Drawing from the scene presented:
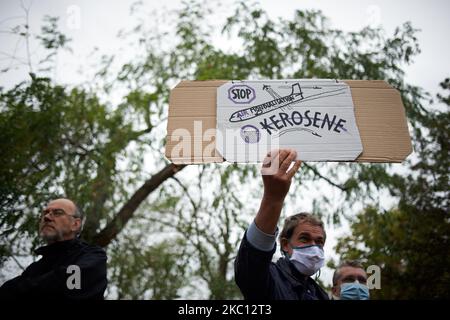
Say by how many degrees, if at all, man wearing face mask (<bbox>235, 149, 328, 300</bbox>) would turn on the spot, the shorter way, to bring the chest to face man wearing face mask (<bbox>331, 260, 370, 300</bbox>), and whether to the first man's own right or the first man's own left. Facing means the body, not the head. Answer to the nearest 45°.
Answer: approximately 135° to the first man's own left

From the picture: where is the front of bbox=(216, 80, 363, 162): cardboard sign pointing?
toward the camera

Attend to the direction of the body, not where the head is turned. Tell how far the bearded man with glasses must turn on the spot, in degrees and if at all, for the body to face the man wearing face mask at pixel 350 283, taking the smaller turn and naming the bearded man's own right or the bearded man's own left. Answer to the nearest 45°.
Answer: approximately 135° to the bearded man's own left

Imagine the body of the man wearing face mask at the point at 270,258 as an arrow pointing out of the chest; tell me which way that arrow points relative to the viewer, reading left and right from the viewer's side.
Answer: facing the viewer and to the right of the viewer

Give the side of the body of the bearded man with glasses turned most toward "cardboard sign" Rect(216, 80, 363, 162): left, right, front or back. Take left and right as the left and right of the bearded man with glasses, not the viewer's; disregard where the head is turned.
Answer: left

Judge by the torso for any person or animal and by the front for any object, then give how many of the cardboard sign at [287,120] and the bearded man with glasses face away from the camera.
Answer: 0

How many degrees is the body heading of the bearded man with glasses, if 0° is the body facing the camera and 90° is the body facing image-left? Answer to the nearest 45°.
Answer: approximately 45°

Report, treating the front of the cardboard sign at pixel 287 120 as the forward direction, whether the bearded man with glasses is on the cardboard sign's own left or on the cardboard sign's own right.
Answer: on the cardboard sign's own right
